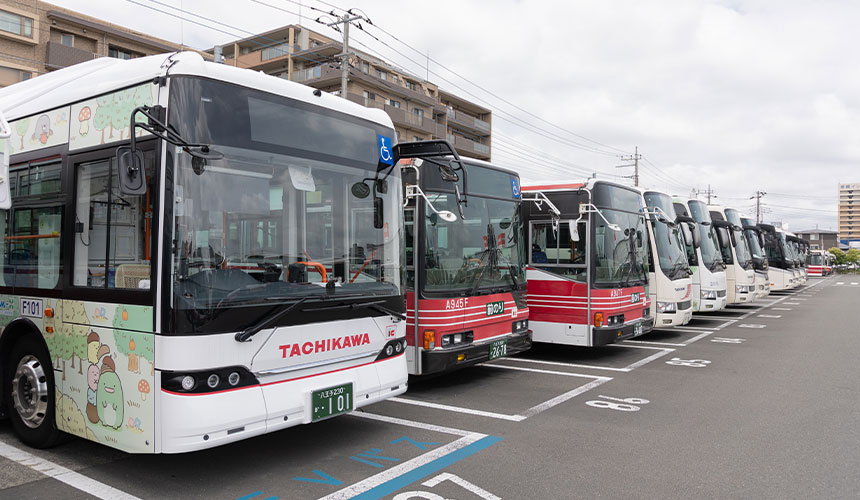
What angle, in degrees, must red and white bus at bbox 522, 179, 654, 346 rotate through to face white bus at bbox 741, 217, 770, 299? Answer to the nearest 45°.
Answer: approximately 90° to its left

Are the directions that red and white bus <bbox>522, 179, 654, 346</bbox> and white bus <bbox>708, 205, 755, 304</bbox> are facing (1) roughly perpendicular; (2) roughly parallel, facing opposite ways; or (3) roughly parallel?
roughly parallel

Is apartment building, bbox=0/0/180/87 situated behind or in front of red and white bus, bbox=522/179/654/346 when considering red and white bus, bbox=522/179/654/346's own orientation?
behind

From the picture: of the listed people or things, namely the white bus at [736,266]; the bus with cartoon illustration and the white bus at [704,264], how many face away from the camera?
0

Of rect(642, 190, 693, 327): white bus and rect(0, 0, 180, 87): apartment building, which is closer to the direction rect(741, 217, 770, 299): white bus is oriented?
the white bus

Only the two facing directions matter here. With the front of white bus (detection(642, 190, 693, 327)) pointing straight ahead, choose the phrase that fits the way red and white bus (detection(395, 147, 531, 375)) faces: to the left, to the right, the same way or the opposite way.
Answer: the same way

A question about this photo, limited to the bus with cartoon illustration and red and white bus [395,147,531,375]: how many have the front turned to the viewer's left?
0

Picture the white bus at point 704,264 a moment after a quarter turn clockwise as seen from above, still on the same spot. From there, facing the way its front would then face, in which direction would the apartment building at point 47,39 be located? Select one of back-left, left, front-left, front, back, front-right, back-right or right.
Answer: front-right

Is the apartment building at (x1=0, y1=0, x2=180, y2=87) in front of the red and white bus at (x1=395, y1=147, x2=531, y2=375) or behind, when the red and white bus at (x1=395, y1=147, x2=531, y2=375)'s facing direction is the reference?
behind

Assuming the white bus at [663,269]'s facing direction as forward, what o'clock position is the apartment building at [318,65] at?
The apartment building is roughly at 6 o'clock from the white bus.

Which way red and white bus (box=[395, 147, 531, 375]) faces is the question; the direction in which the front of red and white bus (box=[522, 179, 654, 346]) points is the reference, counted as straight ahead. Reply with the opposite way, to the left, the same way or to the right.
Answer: the same way

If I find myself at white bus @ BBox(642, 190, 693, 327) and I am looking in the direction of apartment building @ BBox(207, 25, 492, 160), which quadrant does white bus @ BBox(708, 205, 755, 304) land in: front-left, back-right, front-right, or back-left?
front-right

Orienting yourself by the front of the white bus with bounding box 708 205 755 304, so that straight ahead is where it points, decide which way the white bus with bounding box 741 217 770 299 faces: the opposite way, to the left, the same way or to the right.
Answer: the same way

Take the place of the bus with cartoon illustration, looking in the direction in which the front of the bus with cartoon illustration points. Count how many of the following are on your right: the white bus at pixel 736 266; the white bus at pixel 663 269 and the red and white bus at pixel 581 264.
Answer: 0

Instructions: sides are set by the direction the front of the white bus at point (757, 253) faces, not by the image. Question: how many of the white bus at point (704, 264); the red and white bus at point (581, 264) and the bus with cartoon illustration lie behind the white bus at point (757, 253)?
0

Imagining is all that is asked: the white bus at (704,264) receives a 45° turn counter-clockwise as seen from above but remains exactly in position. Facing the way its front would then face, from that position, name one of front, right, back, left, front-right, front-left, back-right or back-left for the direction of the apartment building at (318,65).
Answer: back-left

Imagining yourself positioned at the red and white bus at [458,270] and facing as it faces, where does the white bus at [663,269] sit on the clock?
The white bus is roughly at 9 o'clock from the red and white bus.

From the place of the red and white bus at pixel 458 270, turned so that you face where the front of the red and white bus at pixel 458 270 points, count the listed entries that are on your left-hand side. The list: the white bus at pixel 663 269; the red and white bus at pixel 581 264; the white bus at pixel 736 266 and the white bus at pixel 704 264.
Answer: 4

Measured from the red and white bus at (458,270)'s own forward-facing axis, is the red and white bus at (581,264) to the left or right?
on its left

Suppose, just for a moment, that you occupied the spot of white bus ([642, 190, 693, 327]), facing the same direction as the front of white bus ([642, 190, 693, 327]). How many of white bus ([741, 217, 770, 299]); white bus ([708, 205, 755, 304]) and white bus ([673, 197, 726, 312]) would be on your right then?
0

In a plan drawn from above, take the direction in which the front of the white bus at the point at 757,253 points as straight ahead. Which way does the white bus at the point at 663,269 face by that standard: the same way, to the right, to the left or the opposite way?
the same way

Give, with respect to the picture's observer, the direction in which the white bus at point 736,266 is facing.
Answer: facing the viewer and to the right of the viewer
